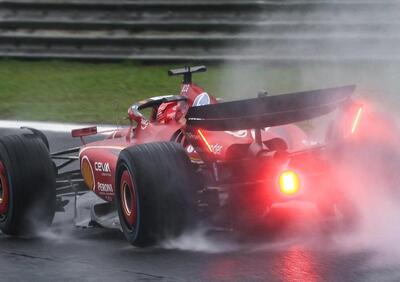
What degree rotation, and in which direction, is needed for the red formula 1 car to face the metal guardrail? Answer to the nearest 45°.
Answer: approximately 45° to its right

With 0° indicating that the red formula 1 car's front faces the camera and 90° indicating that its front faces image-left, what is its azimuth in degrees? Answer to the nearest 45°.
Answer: approximately 135°
